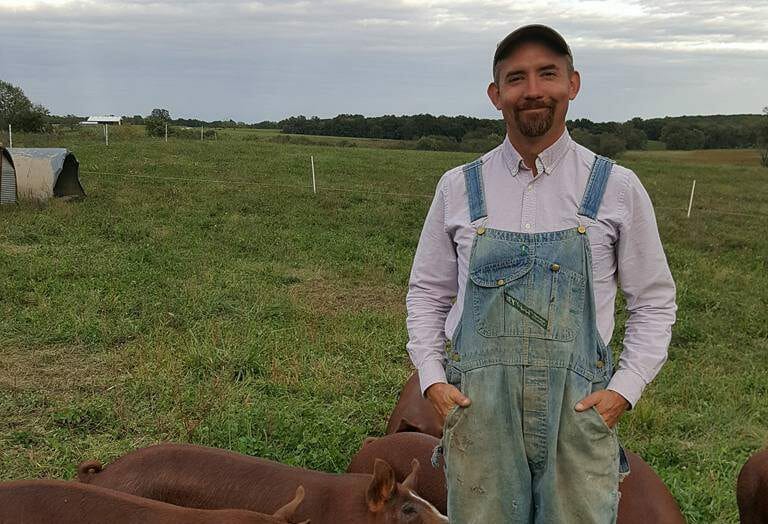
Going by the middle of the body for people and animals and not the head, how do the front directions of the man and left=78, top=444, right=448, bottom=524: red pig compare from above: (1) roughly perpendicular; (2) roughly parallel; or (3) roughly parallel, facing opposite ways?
roughly perpendicular

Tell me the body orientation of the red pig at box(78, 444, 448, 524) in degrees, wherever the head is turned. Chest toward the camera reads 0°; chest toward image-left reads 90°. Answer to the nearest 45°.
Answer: approximately 270°

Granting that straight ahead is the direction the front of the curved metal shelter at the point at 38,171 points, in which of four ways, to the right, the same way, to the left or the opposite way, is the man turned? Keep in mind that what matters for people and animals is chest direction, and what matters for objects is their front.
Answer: to the right

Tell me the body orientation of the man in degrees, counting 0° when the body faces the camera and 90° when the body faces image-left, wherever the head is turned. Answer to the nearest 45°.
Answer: approximately 0°

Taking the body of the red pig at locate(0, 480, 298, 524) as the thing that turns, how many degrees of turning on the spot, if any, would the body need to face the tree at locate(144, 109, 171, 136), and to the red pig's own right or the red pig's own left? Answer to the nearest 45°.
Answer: approximately 90° to the red pig's own left

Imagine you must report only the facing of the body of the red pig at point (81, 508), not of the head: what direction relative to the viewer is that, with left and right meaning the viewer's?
facing to the right of the viewer

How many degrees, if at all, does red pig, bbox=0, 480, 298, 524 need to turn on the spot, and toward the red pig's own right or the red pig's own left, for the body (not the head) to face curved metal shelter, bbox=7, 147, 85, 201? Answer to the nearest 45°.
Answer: approximately 90° to the red pig's own left

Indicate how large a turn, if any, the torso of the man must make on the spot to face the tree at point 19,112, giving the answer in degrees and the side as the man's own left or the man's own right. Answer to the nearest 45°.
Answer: approximately 135° to the man's own right

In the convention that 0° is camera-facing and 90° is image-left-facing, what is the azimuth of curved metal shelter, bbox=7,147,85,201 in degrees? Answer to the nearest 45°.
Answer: approximately 315°

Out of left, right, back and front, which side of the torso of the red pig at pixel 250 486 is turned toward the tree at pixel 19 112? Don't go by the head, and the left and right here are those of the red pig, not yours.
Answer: left

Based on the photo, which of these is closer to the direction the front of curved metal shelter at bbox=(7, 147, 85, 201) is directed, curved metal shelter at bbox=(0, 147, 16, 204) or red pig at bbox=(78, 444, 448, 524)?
the red pig

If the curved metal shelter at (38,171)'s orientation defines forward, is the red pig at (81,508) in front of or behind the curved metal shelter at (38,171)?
in front

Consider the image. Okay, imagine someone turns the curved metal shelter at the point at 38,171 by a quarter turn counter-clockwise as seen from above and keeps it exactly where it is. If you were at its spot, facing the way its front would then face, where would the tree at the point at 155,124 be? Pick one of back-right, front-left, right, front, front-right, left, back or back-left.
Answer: front-left
